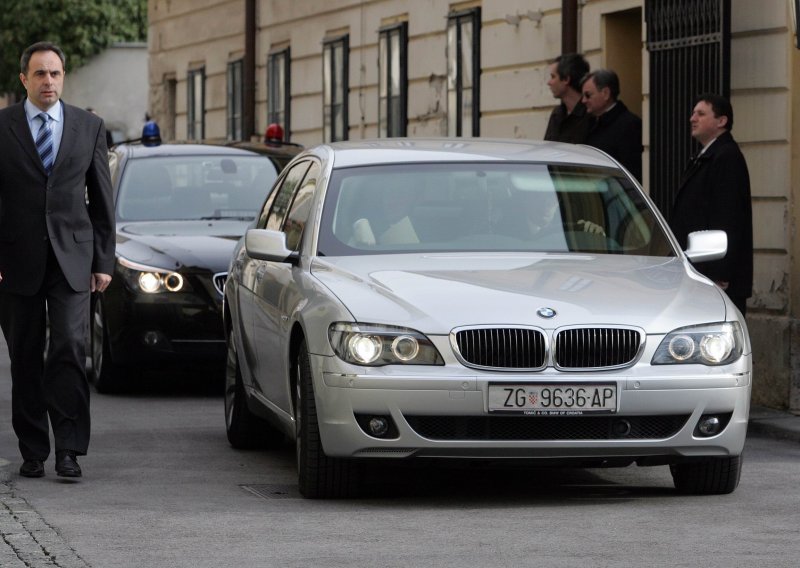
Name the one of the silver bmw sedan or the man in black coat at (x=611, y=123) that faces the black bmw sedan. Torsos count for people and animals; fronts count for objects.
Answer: the man in black coat

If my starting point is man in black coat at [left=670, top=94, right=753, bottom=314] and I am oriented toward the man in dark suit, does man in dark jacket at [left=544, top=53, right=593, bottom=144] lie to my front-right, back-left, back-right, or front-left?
back-right

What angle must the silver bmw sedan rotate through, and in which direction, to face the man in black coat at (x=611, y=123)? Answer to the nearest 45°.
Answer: approximately 180°

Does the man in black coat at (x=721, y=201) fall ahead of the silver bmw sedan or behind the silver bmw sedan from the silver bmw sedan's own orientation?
behind

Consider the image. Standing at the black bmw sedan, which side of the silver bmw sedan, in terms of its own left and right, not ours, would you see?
back

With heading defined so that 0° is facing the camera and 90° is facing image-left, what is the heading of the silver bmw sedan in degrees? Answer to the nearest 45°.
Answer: approximately 0°

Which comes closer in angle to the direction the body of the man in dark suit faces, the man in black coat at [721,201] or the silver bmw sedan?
the silver bmw sedan

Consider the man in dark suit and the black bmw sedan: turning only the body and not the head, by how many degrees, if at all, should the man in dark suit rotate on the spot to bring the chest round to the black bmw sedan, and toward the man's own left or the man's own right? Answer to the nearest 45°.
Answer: approximately 180°

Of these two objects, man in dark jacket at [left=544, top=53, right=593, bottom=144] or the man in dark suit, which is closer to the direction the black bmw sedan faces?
the man in dark suit

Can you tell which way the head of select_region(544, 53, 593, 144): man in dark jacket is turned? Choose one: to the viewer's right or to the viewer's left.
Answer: to the viewer's left

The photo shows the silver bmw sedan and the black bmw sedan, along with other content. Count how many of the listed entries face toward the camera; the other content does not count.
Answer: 2
